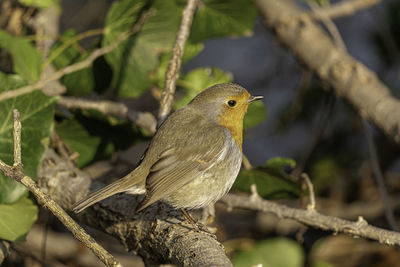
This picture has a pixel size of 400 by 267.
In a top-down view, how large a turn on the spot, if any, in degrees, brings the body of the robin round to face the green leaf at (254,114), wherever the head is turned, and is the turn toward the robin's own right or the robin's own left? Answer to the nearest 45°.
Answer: approximately 45° to the robin's own left

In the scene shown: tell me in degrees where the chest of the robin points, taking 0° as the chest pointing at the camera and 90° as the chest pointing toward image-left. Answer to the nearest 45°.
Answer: approximately 270°

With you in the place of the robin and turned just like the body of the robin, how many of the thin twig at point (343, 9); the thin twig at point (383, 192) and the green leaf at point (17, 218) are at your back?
1

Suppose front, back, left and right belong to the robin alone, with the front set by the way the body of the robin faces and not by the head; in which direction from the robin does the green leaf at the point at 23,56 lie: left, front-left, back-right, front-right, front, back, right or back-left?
back-left

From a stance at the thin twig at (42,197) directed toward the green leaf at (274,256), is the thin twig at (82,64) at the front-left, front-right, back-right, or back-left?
front-left

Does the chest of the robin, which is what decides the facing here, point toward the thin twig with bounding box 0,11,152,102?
no

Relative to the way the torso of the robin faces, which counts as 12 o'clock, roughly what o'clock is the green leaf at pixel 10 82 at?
The green leaf is roughly at 7 o'clock from the robin.

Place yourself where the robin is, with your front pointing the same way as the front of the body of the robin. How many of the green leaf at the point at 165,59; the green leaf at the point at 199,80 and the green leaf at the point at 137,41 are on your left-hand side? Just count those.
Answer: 3

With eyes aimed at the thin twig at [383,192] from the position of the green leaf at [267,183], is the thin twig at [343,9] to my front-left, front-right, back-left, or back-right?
front-left

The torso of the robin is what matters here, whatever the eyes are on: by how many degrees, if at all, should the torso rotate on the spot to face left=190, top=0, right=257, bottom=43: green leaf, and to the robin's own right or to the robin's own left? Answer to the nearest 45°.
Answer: approximately 90° to the robin's own left

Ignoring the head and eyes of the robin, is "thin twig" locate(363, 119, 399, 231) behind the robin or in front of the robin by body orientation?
in front

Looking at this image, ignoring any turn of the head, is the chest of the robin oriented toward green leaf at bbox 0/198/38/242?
no

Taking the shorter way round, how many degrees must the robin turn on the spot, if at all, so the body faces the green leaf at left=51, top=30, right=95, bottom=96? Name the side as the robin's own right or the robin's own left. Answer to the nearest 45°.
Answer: approximately 135° to the robin's own left

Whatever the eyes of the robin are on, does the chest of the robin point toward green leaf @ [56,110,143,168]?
no
